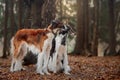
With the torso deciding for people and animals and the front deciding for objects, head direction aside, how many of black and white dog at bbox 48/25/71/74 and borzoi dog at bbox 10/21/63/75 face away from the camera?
0

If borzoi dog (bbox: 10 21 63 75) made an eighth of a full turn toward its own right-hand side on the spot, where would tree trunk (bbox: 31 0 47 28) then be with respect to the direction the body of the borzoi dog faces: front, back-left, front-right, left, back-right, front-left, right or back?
back-left

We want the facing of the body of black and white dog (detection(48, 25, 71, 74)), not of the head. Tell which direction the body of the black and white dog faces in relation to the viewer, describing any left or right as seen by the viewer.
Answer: facing the viewer and to the right of the viewer

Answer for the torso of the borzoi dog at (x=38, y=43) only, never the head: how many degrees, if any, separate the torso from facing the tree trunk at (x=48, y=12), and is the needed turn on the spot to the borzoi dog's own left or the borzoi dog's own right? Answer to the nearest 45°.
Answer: approximately 90° to the borzoi dog's own left

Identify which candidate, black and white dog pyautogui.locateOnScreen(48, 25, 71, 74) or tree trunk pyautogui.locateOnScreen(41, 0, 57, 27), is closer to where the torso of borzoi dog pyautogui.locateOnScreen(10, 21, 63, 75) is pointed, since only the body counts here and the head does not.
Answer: the black and white dog

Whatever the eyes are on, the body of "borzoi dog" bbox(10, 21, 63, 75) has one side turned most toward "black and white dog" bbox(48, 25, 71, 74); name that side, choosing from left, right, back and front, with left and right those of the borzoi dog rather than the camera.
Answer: front

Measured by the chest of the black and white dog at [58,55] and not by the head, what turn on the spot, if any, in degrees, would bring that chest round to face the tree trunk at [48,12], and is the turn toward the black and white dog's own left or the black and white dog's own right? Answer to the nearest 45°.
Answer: approximately 135° to the black and white dog's own left

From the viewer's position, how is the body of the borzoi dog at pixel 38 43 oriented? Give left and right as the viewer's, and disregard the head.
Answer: facing to the right of the viewer

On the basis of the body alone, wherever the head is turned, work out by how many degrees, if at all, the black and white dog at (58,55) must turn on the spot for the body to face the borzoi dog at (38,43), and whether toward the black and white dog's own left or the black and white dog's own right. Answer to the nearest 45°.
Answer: approximately 135° to the black and white dog's own right
